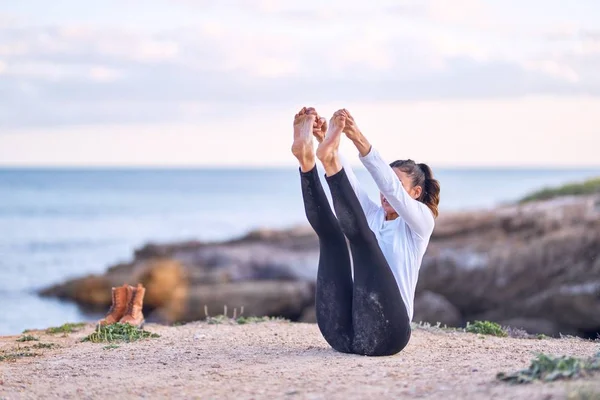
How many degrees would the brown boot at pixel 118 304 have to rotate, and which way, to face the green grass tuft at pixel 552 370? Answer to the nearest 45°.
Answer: approximately 135° to its left

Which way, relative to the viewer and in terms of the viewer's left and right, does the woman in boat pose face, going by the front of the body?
facing the viewer and to the left of the viewer

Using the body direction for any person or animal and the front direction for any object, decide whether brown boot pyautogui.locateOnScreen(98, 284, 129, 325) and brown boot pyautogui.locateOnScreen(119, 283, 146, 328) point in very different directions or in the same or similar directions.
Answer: same or similar directions

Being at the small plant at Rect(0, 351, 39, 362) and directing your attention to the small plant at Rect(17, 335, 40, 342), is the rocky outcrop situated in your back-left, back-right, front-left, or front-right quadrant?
front-right

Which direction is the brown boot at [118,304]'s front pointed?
to the viewer's left

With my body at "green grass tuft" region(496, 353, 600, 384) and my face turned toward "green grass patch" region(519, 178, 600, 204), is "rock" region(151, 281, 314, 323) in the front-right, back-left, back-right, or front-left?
front-left

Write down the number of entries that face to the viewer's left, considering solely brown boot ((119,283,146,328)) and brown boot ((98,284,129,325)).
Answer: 2

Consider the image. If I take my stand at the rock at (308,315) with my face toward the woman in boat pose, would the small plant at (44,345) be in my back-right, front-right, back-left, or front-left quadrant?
front-right

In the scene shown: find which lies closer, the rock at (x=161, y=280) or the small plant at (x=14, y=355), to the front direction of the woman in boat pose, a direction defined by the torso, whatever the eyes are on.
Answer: the small plant

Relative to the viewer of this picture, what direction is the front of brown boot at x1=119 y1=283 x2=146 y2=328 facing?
facing to the left of the viewer

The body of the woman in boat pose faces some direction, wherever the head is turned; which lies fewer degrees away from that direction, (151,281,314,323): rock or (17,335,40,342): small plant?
the small plant
